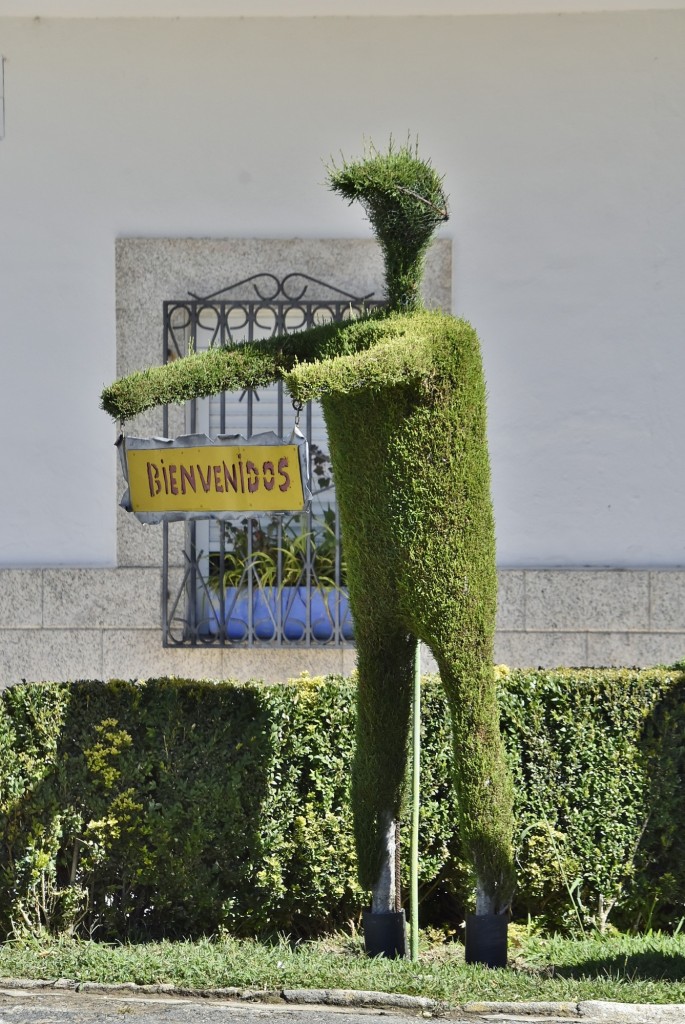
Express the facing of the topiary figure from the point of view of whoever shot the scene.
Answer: facing the viewer and to the left of the viewer

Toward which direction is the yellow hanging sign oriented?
toward the camera

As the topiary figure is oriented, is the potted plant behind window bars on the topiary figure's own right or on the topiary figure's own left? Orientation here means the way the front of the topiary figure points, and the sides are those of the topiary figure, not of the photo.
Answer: on the topiary figure's own right

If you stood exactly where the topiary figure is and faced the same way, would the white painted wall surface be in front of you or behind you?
behind
